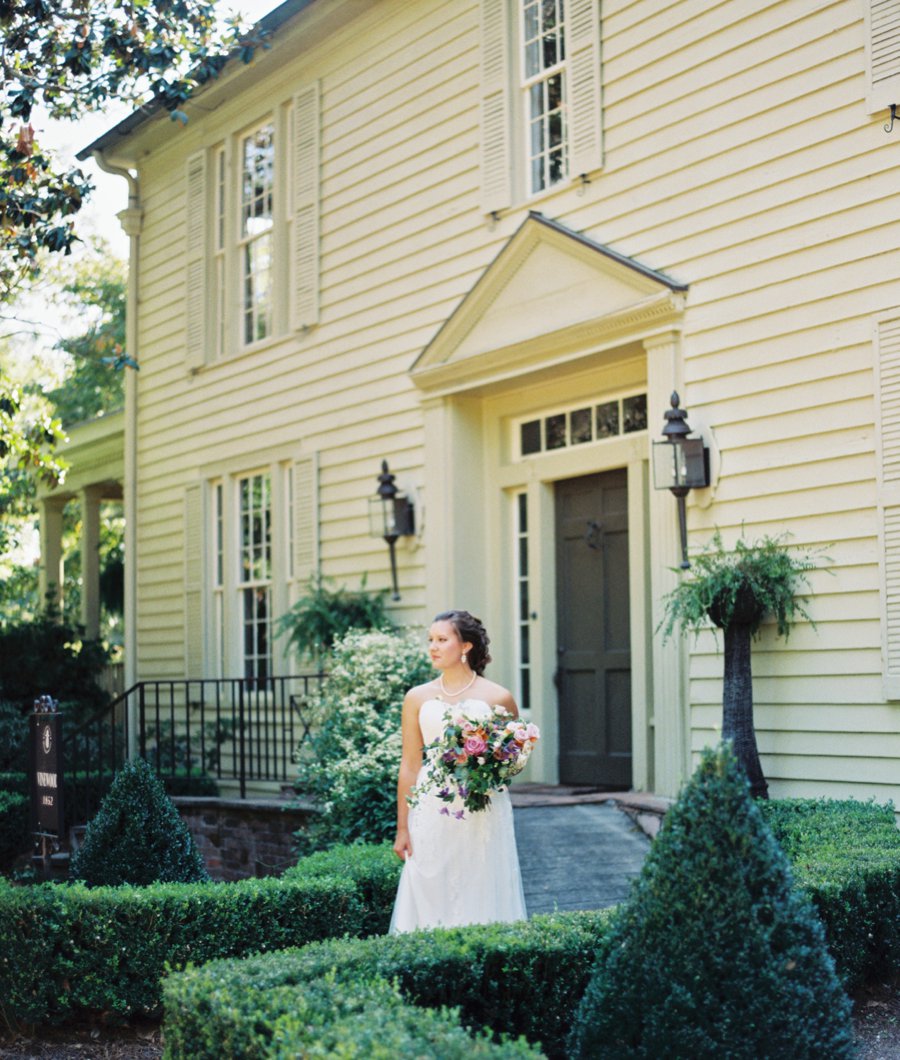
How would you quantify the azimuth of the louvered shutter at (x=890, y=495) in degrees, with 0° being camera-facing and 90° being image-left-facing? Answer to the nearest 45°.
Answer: approximately 45°

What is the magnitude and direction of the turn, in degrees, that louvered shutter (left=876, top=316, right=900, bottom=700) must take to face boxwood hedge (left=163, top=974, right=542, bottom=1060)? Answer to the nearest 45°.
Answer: approximately 45° to its left

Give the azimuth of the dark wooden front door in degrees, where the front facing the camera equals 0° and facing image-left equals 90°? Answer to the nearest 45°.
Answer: approximately 45°

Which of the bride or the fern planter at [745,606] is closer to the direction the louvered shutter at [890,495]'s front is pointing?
the bride

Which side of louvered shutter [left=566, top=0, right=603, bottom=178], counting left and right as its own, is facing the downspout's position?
right
